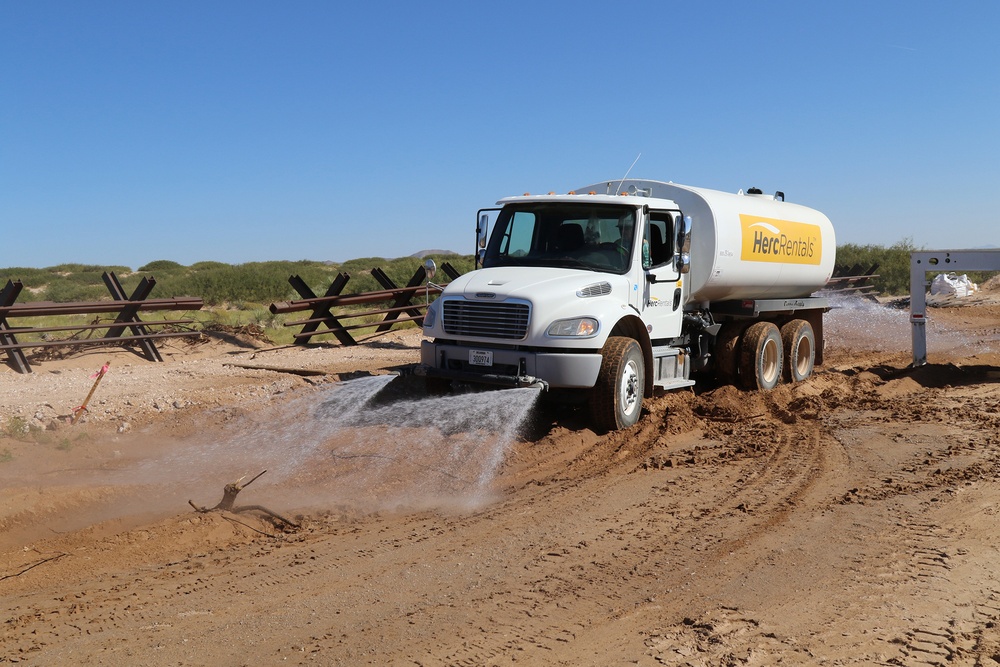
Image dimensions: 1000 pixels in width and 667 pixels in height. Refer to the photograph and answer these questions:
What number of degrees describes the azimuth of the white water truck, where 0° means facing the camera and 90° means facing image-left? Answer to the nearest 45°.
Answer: approximately 45°

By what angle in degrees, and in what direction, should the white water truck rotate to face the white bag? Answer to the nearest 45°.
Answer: approximately 180°

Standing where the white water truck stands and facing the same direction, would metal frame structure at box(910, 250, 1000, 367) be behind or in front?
behind

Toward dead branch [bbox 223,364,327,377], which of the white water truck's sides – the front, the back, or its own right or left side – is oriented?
right

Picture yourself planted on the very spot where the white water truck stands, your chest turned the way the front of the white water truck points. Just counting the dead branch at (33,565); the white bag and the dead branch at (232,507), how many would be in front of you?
2

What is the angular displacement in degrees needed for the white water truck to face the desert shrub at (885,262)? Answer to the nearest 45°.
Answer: approximately 135° to its right

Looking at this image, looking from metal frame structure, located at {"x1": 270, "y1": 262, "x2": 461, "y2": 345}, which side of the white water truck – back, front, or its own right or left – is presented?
right

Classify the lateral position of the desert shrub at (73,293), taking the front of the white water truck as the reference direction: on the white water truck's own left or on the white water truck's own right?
on the white water truck's own right

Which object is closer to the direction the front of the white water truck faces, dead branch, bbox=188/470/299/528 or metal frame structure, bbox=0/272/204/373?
the dead branch

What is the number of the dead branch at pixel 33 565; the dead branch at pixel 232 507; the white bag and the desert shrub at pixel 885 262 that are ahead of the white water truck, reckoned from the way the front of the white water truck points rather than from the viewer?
2
